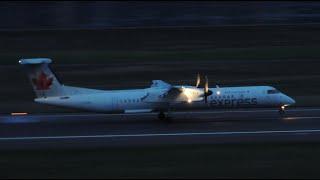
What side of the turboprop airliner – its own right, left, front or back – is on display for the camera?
right
